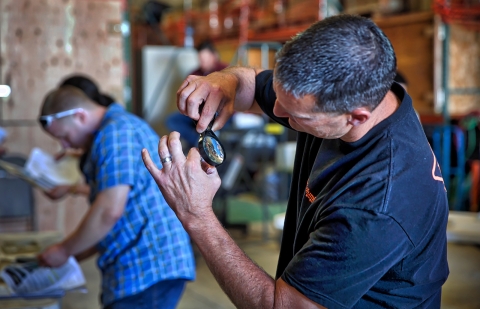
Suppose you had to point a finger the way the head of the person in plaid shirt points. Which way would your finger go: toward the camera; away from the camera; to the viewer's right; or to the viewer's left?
to the viewer's left

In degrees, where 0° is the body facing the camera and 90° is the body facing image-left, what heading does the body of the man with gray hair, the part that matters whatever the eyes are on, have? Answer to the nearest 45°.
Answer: approximately 90°

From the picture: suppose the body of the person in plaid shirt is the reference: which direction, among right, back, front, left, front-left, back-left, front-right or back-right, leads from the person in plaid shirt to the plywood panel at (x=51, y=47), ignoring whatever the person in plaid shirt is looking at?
right

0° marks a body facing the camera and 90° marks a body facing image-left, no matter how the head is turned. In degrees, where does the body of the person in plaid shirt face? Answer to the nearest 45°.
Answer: approximately 90°

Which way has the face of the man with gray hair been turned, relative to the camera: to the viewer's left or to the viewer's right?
to the viewer's left

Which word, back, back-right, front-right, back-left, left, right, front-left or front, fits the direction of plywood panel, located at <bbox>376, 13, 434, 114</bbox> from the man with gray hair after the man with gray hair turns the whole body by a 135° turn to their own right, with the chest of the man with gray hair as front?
front-left

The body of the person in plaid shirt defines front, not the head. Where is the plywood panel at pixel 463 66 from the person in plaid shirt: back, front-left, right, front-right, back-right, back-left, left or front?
back-right

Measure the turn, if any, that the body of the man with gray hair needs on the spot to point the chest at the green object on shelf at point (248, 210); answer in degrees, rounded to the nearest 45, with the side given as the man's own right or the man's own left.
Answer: approximately 90° to the man's own right

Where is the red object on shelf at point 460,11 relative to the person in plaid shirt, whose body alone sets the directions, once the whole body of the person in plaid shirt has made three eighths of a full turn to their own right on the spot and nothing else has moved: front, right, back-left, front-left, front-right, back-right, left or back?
front

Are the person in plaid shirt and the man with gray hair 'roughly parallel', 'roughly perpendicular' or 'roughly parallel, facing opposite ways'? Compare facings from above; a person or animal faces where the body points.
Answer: roughly parallel
